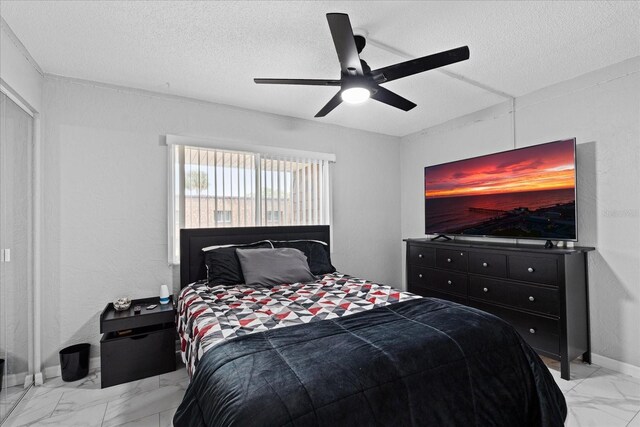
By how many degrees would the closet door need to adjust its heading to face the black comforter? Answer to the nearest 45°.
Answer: approximately 45° to its right

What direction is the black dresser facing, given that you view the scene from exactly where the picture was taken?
facing the viewer and to the left of the viewer

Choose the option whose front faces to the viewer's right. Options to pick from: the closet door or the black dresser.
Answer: the closet door

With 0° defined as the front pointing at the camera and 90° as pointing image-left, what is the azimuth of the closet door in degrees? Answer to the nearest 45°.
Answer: approximately 270°

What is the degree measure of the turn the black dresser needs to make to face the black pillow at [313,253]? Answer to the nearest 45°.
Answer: approximately 45° to its right

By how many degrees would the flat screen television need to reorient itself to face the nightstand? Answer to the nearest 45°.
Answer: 0° — it already faces it

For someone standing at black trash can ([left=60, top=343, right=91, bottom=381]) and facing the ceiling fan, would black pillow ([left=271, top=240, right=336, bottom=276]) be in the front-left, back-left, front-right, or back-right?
front-left

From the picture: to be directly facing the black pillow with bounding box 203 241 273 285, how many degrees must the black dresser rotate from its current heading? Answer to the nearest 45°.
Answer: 0° — it already faces it

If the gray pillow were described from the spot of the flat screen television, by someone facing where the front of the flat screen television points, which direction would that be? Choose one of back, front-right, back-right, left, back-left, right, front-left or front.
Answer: front

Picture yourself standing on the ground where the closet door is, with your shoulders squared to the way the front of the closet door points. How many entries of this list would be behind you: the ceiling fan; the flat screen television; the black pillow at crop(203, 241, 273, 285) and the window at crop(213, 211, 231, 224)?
0

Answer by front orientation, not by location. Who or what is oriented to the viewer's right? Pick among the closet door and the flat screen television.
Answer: the closet door
